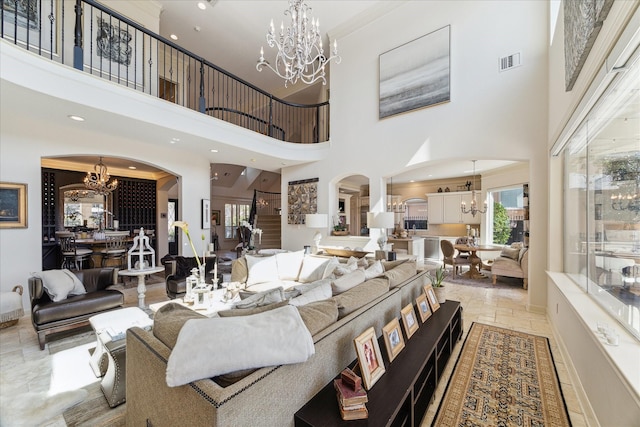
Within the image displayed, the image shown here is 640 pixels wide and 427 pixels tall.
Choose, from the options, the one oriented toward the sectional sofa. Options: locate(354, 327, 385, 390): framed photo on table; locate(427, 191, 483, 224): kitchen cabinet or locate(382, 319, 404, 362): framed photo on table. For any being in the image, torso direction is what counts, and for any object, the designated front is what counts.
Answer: the kitchen cabinet

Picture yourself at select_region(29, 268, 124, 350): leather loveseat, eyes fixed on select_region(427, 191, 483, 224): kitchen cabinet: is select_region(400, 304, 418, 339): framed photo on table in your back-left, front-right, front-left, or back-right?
front-right

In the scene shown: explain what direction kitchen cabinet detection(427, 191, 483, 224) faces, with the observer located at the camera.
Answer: facing the viewer

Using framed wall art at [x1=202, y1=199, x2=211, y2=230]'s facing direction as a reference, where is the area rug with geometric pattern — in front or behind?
in front

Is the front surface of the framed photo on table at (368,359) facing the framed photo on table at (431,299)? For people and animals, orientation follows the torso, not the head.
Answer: no

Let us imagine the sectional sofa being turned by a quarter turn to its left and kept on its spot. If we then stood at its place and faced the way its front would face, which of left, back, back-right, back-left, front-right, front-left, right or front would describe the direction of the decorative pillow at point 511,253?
back

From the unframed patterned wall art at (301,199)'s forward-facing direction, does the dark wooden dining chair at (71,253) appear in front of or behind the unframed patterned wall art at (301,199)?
in front

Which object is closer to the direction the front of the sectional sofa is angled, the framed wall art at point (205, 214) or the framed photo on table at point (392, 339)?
the framed wall art

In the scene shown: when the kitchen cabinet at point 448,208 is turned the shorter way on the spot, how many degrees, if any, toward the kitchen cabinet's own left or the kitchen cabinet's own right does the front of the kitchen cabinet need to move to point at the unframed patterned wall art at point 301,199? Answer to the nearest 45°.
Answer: approximately 45° to the kitchen cabinet's own right

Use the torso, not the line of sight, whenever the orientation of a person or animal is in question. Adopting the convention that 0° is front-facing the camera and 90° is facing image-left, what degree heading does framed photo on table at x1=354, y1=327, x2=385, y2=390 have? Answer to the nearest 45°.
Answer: approximately 315°

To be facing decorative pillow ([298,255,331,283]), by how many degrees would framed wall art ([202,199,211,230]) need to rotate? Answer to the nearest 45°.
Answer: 0° — it already faces it

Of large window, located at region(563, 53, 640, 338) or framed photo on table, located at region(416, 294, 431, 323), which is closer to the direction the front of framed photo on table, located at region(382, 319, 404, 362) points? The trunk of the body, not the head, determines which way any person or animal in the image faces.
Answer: the large window

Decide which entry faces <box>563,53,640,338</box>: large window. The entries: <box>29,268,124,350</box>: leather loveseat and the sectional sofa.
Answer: the leather loveseat

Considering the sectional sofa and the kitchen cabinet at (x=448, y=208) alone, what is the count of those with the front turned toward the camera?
1

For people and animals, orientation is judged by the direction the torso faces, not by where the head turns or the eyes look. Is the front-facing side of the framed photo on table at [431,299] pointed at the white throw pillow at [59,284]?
no

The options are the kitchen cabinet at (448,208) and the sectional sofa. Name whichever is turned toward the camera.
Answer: the kitchen cabinet

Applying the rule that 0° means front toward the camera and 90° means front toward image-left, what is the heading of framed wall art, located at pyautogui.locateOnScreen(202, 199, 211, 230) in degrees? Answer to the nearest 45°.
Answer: approximately 315°

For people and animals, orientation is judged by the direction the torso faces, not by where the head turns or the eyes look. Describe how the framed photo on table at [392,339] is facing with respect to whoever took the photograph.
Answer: facing the viewer and to the right of the viewer

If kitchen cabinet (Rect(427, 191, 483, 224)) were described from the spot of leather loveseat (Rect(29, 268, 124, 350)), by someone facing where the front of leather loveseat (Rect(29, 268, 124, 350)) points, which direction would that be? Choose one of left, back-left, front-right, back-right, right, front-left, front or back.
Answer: front-left

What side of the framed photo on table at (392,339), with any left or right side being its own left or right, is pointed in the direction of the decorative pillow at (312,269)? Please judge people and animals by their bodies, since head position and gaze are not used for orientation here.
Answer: back
